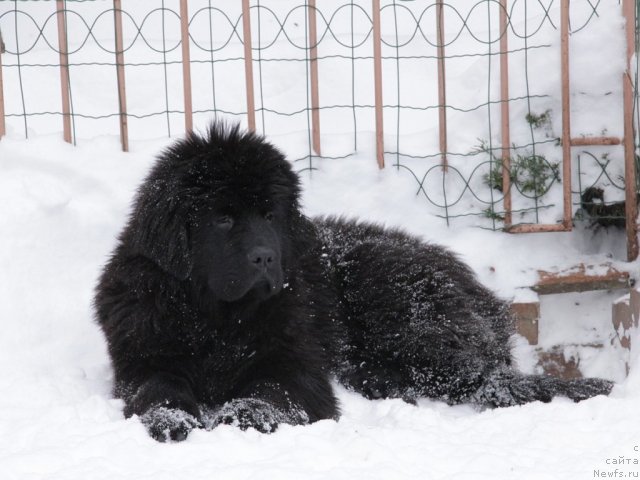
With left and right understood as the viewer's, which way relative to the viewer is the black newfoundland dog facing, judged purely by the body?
facing the viewer and to the left of the viewer

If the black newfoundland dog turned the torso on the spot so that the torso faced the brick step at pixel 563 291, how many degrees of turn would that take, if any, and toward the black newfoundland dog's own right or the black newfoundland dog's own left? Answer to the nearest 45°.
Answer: approximately 180°
